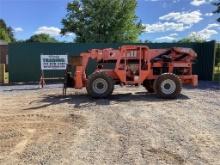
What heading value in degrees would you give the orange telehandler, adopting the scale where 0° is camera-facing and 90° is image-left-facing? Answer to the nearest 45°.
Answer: approximately 90°

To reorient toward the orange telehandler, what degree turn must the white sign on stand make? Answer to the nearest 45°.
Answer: approximately 45° to its left

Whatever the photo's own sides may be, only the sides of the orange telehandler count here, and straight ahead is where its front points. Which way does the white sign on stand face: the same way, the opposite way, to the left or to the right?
to the left

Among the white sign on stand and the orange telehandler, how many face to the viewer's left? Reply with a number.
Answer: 1

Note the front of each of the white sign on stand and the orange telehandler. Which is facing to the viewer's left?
the orange telehandler

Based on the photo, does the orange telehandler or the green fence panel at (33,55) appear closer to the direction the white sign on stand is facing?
the orange telehandler

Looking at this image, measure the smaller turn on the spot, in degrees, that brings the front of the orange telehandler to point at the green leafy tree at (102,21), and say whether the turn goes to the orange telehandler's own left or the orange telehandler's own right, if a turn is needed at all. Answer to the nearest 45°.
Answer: approximately 90° to the orange telehandler's own right

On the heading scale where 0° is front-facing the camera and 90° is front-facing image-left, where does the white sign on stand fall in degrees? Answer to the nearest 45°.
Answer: approximately 0°

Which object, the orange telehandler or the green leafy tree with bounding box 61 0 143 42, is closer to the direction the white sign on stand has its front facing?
the orange telehandler

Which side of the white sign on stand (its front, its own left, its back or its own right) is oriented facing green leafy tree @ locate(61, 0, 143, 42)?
back
